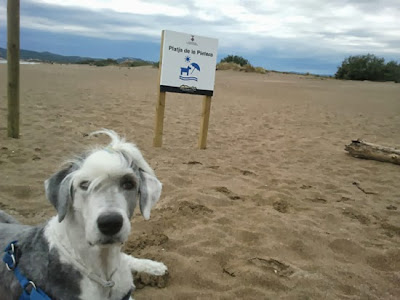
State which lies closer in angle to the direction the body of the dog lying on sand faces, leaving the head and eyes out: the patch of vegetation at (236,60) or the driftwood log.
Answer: the driftwood log

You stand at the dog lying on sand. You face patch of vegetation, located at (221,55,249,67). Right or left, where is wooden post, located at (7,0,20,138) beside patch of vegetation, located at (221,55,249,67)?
left

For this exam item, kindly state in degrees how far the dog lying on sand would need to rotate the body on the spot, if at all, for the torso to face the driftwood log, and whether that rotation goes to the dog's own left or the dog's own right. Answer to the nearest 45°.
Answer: approximately 90° to the dog's own left

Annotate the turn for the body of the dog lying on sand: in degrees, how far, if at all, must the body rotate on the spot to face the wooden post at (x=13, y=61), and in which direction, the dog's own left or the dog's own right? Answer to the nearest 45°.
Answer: approximately 135° to the dog's own left

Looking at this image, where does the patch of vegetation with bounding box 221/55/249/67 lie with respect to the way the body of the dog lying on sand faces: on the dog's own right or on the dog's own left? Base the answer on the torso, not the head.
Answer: on the dog's own left

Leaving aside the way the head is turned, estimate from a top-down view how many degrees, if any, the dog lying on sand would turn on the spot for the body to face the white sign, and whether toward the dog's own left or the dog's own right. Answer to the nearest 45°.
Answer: approximately 135° to the dog's own left

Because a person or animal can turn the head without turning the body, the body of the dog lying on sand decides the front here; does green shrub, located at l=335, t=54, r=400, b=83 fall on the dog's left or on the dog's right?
on the dog's left

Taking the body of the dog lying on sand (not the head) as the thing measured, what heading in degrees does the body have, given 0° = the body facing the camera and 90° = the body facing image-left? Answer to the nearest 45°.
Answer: approximately 315°
